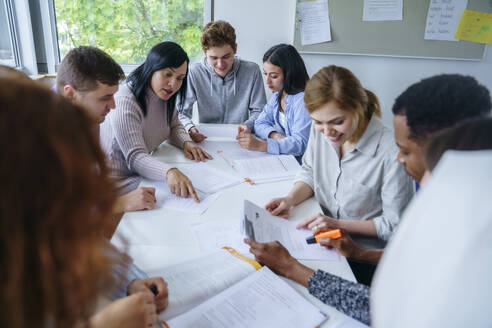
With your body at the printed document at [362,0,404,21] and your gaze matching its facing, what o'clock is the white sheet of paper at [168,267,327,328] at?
The white sheet of paper is roughly at 12 o'clock from the printed document.

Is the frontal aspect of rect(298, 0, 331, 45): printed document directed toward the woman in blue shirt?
yes

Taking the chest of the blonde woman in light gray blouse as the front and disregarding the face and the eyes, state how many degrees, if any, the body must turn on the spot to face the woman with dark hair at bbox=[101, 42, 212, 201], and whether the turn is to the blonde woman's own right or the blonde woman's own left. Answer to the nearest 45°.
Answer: approximately 45° to the blonde woman's own right

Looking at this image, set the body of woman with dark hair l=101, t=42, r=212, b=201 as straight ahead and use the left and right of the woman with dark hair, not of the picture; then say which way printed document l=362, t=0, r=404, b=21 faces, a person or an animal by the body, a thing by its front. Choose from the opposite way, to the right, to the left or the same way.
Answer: to the right

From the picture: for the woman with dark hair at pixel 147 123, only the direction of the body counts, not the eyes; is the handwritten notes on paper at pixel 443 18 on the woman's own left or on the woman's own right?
on the woman's own left

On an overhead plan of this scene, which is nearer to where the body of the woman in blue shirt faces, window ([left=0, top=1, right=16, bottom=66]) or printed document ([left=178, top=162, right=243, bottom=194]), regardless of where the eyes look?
the printed document

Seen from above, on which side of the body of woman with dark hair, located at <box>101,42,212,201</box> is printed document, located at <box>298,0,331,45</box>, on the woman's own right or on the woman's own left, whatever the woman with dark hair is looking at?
on the woman's own left

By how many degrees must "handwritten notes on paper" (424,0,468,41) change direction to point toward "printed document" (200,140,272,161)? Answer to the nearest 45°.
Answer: approximately 45° to its right
